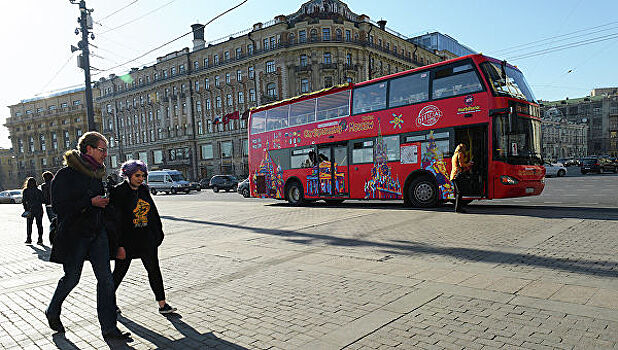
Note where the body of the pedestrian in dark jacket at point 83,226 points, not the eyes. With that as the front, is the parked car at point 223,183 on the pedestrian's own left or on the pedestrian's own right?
on the pedestrian's own left

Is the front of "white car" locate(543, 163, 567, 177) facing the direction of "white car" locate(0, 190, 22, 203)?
no

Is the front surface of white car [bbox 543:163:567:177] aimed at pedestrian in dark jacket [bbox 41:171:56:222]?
no

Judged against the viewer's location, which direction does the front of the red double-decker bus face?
facing the viewer and to the right of the viewer

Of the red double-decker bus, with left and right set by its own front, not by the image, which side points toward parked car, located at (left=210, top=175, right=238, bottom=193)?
back

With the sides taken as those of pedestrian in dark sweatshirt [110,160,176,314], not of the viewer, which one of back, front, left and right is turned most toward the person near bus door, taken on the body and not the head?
left

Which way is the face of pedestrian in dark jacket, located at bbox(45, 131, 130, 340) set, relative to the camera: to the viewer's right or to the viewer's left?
to the viewer's right

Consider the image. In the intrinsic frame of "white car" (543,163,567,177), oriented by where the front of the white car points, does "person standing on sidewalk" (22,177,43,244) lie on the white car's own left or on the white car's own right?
on the white car's own right
